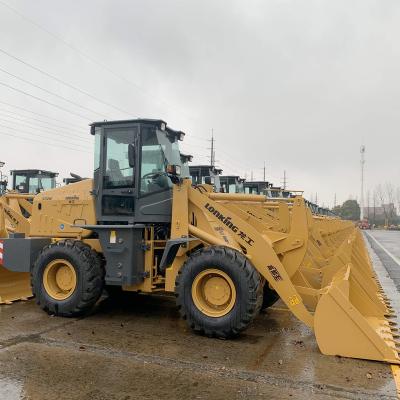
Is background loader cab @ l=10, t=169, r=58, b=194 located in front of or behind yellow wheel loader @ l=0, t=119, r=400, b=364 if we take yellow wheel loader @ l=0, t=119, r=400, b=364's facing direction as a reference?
behind

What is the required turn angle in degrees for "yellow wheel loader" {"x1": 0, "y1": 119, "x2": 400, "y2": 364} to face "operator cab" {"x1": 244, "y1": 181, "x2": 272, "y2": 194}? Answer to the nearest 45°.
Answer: approximately 135° to its left

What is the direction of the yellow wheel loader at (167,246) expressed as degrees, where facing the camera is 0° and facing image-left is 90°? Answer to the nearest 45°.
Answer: approximately 315°
